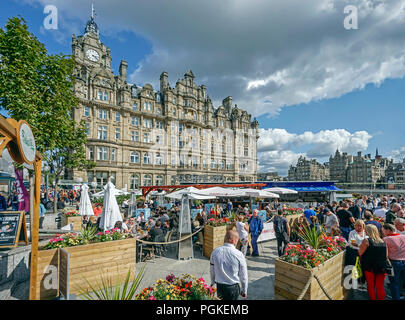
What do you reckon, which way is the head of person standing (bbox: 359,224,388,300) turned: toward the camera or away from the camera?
away from the camera

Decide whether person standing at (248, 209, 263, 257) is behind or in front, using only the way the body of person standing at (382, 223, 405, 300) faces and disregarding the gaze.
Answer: in front

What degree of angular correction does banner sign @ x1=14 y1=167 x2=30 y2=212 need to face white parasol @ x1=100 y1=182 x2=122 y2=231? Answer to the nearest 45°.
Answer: approximately 45° to its left

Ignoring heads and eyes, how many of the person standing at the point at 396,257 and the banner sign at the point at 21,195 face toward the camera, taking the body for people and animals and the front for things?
1

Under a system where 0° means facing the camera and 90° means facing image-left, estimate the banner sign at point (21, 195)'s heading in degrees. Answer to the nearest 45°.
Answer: approximately 0°

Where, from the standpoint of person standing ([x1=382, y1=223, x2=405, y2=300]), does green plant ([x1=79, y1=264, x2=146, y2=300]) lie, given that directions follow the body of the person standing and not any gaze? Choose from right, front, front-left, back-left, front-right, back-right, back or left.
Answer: left

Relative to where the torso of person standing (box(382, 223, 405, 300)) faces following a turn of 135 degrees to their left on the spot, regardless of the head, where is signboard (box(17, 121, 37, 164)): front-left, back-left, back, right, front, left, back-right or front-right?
front-right

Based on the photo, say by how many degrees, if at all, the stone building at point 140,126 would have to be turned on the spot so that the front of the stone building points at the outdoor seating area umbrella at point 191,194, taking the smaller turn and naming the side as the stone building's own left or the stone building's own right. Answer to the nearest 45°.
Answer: approximately 45° to the stone building's own right

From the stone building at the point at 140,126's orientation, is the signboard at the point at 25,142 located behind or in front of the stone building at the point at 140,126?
in front

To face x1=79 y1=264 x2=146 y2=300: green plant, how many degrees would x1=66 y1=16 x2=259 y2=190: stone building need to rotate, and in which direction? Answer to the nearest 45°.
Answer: approximately 45° to its right
